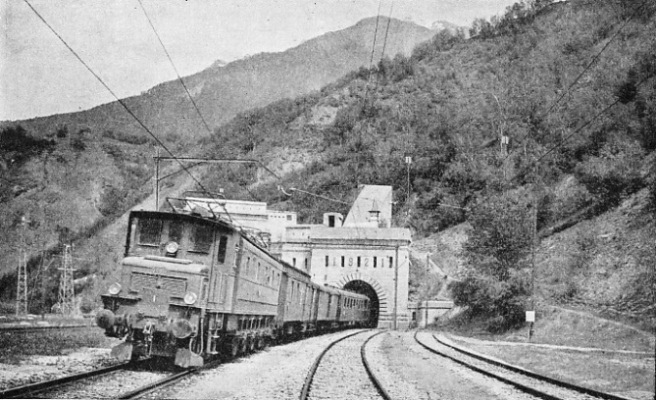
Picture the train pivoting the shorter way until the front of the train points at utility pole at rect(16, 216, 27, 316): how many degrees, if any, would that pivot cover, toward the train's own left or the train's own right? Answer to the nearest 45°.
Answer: approximately 90° to the train's own right

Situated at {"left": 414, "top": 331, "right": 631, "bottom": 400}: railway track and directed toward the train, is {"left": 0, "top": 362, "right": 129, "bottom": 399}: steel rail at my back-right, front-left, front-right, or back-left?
front-left

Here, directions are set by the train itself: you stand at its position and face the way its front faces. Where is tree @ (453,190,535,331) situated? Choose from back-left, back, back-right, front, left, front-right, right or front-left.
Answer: back

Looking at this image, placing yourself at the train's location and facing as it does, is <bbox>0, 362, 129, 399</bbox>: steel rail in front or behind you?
in front

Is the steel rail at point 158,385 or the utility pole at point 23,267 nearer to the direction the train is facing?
the steel rail

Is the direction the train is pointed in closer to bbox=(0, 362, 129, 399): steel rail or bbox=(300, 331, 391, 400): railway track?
the steel rail

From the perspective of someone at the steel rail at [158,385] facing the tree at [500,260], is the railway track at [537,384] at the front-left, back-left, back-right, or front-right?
front-right

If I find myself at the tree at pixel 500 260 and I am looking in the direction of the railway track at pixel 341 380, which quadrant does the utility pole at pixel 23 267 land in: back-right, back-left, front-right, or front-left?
front-right

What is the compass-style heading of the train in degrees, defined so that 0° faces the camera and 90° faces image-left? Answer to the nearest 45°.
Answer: approximately 45°

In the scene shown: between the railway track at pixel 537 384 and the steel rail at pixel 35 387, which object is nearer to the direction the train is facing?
the steel rail

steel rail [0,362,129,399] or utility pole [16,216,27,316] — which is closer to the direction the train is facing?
the steel rail

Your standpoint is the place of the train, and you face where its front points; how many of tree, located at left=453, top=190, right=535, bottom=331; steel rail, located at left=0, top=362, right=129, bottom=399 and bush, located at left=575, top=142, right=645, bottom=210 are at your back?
2

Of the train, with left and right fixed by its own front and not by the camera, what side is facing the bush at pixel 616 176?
back

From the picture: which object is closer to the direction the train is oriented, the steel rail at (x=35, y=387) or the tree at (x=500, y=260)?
the steel rail

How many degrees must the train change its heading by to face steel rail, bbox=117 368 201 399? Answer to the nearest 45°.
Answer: approximately 45° to its left
